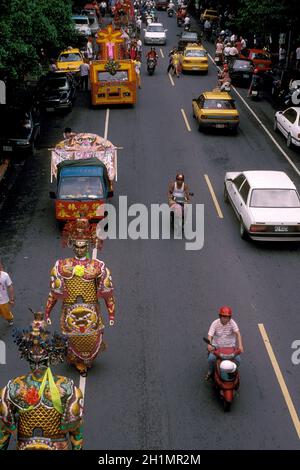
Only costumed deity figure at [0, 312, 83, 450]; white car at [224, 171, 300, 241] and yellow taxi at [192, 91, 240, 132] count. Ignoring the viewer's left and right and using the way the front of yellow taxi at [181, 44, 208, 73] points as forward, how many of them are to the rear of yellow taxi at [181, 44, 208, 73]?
3

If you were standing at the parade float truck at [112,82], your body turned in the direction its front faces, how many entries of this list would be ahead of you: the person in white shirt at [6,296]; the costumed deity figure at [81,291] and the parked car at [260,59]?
2

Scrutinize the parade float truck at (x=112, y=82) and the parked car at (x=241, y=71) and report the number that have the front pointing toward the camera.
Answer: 1

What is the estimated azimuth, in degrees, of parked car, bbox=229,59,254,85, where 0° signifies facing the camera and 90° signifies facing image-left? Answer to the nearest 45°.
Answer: approximately 180°

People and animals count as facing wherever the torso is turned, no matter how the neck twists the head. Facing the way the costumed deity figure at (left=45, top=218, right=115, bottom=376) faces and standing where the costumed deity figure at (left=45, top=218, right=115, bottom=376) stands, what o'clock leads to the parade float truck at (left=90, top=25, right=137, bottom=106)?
The parade float truck is roughly at 6 o'clock from the costumed deity figure.

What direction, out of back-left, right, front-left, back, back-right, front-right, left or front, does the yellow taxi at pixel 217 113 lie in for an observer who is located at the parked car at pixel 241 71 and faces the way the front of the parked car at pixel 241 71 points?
back

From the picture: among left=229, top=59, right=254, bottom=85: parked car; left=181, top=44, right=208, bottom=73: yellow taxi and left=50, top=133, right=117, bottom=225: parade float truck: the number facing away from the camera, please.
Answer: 2

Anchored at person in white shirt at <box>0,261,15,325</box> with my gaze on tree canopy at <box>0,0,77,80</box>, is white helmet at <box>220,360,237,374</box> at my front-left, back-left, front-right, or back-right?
back-right

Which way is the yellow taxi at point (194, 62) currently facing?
away from the camera

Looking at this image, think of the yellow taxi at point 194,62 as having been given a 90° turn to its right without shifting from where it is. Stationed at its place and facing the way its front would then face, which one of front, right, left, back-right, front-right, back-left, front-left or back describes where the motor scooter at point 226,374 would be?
right

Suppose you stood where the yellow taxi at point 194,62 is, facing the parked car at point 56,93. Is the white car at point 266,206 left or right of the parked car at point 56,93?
left
